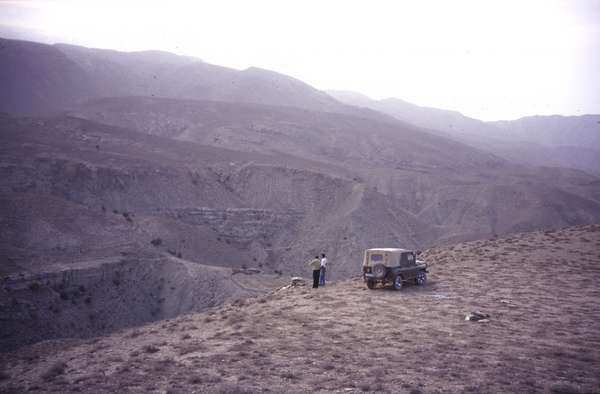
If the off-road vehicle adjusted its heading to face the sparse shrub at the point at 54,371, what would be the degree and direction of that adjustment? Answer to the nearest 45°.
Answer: approximately 180°

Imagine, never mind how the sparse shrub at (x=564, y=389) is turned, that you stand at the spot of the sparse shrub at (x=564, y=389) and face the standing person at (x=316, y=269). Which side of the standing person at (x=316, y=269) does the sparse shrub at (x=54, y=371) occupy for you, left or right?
left

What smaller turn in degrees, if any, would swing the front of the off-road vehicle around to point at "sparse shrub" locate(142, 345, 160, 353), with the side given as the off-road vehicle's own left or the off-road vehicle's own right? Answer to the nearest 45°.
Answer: approximately 180°

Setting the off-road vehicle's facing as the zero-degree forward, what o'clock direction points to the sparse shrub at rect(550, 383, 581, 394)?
The sparse shrub is roughly at 4 o'clock from the off-road vehicle.

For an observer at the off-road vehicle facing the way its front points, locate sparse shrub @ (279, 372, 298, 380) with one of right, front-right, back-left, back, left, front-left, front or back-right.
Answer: back-right

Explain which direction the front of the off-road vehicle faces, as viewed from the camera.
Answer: facing away from the viewer and to the right of the viewer
